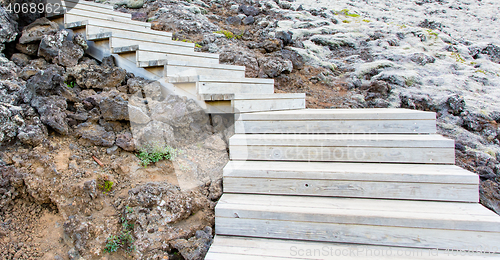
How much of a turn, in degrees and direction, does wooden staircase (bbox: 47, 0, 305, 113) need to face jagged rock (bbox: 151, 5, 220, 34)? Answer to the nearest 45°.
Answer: approximately 135° to its left

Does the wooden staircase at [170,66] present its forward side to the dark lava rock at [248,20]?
no

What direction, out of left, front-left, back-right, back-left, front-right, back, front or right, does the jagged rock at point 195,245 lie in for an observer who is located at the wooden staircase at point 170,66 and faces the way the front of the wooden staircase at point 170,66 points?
front-right

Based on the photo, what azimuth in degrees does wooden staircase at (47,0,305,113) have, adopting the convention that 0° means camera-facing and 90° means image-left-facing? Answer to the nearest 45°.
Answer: approximately 315°

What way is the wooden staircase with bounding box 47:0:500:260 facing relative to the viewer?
toward the camera

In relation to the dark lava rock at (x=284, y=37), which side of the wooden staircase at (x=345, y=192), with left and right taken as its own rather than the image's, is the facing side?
back

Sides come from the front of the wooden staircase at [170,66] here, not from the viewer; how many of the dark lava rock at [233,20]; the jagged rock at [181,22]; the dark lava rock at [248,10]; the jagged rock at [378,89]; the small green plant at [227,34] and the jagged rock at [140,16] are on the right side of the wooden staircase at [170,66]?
0

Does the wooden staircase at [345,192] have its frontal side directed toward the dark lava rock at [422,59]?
no

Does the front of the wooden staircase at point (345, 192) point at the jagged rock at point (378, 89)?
no
